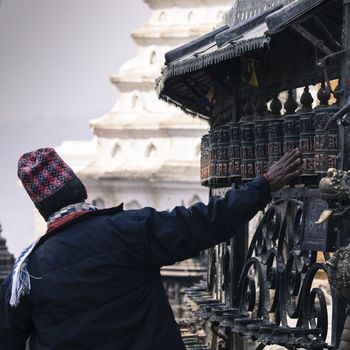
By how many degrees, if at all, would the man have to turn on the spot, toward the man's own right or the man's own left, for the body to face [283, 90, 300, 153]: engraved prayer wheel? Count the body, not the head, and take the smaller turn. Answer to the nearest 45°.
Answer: approximately 45° to the man's own right

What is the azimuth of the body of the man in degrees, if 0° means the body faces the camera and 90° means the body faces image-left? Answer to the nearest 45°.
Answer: approximately 180°
